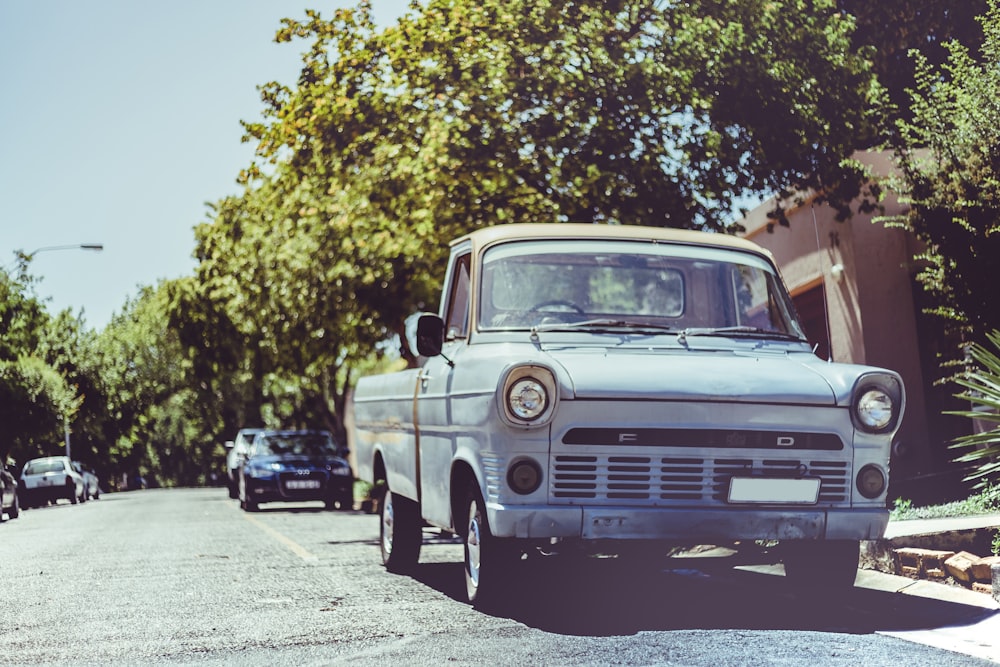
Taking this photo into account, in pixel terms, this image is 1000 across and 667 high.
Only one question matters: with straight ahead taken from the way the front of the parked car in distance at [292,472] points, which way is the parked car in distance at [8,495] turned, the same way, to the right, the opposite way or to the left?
the opposite way

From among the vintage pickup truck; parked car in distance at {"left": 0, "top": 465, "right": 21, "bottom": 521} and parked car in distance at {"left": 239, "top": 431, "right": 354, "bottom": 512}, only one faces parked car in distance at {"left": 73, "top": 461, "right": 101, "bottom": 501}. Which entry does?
parked car in distance at {"left": 0, "top": 465, "right": 21, "bottom": 521}

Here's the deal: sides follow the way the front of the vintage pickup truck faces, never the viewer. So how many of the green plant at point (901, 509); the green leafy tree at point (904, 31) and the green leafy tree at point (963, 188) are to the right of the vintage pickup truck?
0

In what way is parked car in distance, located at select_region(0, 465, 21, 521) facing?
away from the camera

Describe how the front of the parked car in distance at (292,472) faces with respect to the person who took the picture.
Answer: facing the viewer

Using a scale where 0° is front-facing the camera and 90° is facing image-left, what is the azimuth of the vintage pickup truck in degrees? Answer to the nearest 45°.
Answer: approximately 315°

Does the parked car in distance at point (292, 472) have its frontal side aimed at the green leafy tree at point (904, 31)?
no

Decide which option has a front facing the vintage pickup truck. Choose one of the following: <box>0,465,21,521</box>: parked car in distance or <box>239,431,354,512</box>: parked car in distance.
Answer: <box>239,431,354,512</box>: parked car in distance

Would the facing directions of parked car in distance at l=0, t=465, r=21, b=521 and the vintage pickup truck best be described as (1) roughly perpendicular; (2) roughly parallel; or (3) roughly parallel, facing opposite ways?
roughly parallel, facing opposite ways

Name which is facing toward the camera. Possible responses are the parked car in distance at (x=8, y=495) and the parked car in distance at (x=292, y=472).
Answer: the parked car in distance at (x=292, y=472)

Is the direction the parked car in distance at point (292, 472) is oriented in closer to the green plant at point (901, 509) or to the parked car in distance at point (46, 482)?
the green plant

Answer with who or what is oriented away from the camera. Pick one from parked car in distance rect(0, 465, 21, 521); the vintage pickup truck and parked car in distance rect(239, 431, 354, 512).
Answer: parked car in distance rect(0, 465, 21, 521)

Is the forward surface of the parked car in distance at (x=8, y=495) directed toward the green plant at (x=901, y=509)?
no

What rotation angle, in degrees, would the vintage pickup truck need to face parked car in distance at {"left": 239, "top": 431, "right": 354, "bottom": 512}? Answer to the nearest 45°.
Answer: approximately 135° to its left

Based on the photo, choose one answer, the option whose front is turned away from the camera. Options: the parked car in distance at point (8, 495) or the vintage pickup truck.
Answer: the parked car in distance

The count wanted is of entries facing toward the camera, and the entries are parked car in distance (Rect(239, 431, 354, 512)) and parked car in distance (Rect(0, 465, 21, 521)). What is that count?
1

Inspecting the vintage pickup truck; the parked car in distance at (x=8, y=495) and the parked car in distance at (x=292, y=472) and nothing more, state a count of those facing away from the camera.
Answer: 1

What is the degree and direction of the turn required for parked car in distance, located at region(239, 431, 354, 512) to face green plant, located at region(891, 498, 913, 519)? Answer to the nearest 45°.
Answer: approximately 45° to its left

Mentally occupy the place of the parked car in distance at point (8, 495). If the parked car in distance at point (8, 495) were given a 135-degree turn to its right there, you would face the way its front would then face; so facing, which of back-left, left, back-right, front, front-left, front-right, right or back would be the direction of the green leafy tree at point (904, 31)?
front

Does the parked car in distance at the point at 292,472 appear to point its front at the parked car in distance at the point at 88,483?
no

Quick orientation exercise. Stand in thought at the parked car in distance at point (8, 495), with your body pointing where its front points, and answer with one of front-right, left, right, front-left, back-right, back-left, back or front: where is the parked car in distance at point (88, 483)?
front
